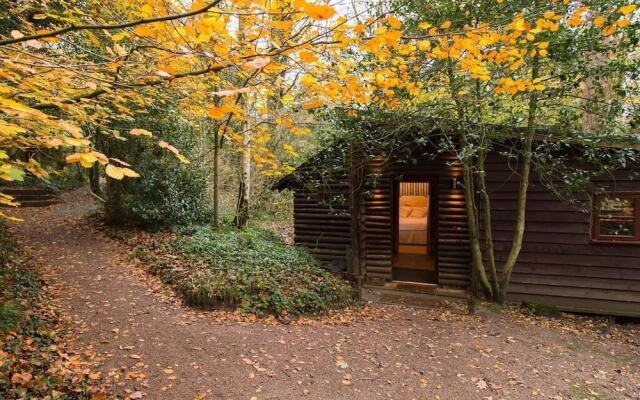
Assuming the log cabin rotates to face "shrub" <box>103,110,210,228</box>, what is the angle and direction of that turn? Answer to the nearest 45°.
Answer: approximately 90° to its right

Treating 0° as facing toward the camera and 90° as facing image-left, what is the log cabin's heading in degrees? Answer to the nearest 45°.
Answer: approximately 0°
